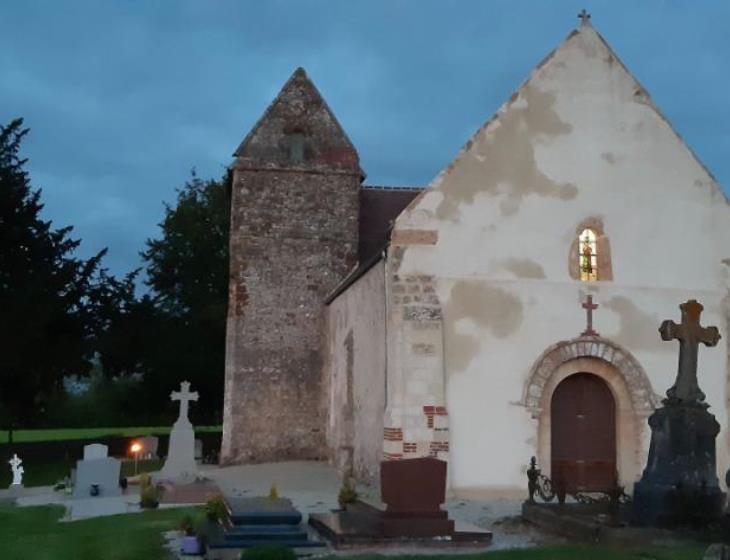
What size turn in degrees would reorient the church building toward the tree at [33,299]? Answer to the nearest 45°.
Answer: approximately 135° to its right

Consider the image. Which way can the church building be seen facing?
toward the camera

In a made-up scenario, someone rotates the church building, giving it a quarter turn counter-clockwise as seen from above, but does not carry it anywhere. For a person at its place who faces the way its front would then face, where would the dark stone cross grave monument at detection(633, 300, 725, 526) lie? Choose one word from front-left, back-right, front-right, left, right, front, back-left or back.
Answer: right

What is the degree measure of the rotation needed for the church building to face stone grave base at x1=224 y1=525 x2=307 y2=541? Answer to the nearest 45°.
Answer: approximately 45° to its right

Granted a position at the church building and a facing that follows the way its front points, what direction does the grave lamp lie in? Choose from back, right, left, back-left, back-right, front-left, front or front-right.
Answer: back-right

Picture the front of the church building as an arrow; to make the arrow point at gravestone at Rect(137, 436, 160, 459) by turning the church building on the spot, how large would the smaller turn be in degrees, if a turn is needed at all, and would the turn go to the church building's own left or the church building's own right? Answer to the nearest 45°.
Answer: approximately 135° to the church building's own right

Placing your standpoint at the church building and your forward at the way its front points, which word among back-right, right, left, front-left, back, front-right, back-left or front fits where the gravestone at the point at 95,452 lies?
right
